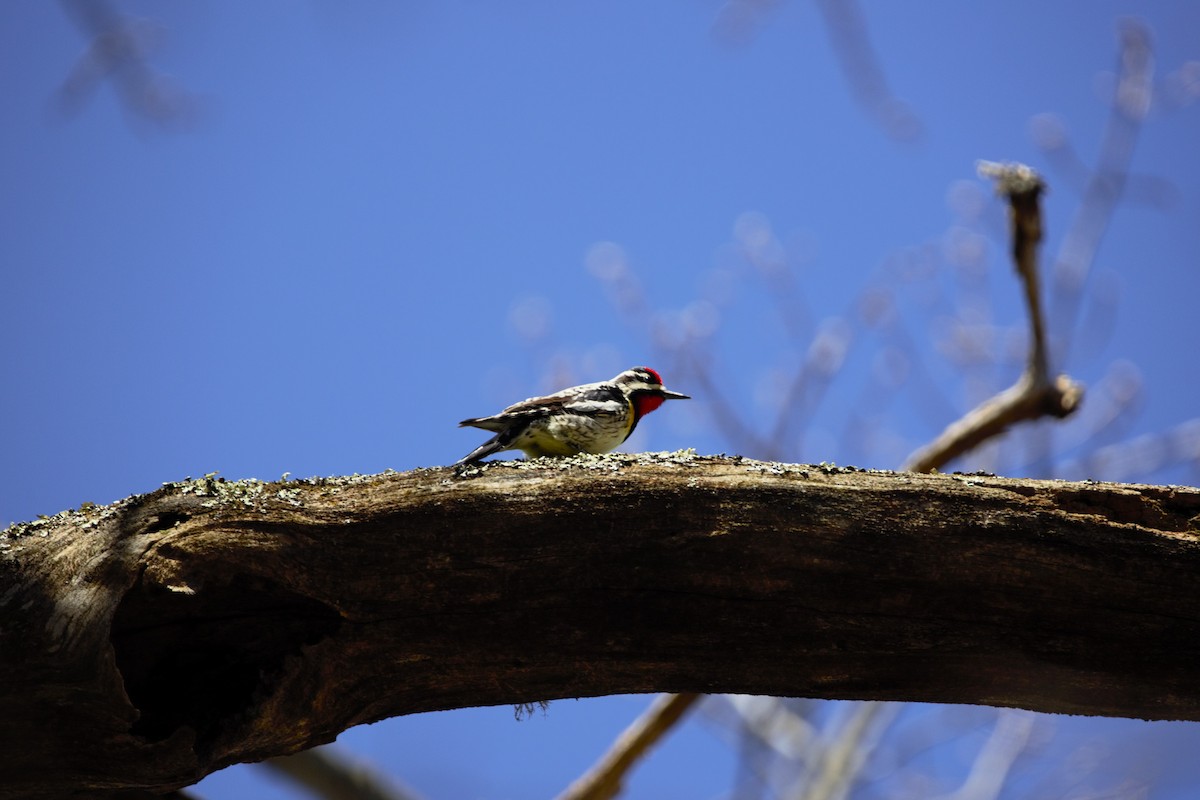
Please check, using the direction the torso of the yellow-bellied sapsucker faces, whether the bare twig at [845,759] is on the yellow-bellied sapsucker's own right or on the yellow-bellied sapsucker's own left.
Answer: on the yellow-bellied sapsucker's own left

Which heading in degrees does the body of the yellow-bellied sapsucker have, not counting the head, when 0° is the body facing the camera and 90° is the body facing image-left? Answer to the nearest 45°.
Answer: approximately 270°

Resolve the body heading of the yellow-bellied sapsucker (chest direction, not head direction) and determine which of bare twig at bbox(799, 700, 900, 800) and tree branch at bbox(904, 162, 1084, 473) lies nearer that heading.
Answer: the tree branch

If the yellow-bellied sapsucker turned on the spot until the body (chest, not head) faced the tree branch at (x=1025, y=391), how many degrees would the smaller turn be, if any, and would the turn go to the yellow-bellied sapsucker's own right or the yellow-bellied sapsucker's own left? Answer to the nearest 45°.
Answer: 0° — it already faces it
